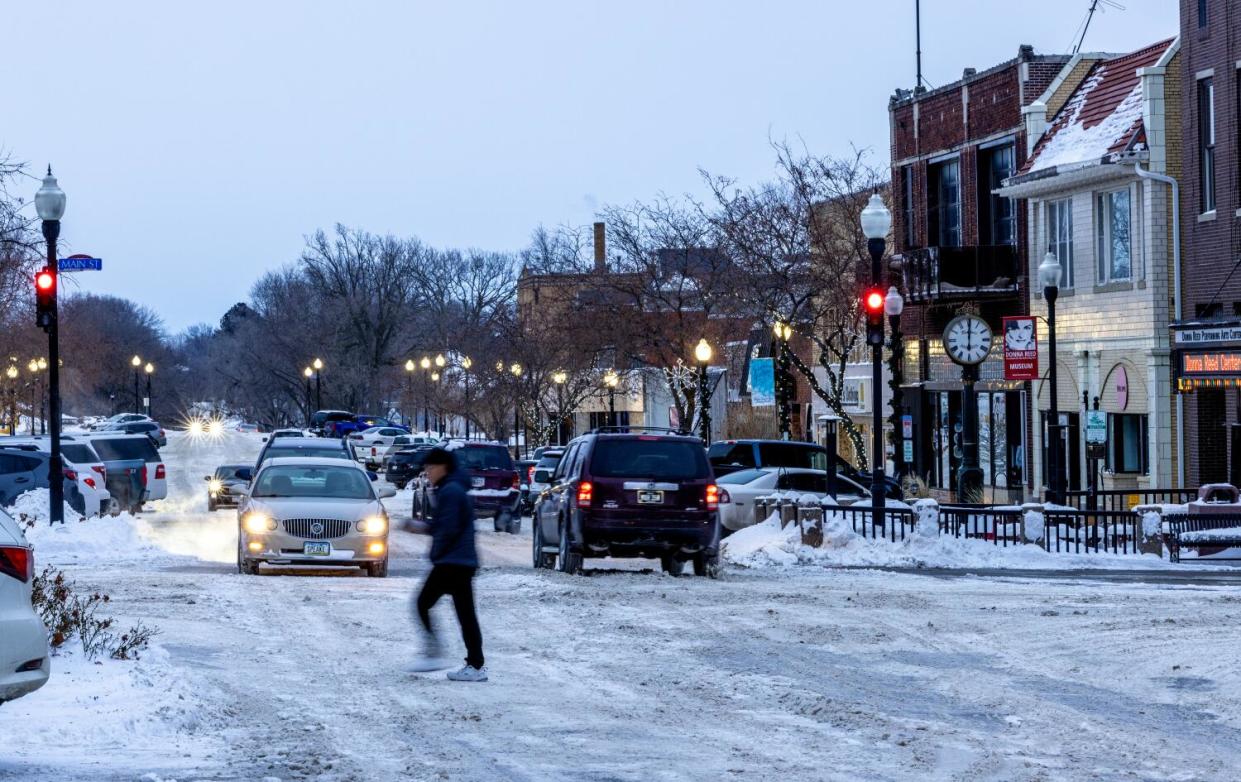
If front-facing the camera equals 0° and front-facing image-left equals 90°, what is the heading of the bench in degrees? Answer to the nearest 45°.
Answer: approximately 0°

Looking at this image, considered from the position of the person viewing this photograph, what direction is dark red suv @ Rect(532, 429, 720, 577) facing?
facing away from the viewer

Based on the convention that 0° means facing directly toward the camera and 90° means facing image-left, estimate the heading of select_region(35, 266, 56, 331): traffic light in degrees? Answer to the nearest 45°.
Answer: approximately 0°

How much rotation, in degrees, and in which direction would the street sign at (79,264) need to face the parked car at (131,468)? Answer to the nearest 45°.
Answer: approximately 180°

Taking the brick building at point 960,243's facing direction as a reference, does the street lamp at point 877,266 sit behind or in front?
in front

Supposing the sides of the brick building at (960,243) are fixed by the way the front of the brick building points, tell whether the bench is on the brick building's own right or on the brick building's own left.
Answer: on the brick building's own left

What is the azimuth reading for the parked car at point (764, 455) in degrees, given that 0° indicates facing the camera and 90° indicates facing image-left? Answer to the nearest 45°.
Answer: approximately 225°

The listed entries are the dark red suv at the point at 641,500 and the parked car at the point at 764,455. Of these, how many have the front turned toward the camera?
0

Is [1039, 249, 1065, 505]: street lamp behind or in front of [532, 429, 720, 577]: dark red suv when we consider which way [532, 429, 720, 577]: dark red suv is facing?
in front

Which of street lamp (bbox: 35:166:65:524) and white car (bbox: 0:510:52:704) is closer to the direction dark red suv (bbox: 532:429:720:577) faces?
the street lamp

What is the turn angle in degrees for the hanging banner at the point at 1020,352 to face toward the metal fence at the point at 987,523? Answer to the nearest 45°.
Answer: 0° — it already faces it
